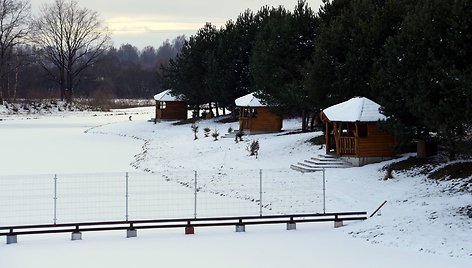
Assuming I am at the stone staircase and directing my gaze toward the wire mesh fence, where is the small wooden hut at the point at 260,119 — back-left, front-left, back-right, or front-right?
back-right

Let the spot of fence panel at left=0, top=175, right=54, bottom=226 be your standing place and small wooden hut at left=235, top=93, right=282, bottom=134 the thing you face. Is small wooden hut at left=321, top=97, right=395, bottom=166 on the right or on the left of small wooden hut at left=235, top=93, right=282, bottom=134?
right

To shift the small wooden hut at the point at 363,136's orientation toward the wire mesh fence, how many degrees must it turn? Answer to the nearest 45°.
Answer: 0° — it already faces it

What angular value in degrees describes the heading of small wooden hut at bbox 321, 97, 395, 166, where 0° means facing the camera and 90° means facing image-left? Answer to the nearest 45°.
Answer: approximately 45°

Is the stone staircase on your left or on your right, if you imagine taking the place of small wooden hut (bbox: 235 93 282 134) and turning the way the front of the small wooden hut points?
on your left

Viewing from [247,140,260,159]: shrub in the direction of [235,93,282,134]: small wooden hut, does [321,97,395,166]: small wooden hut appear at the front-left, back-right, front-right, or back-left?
back-right
